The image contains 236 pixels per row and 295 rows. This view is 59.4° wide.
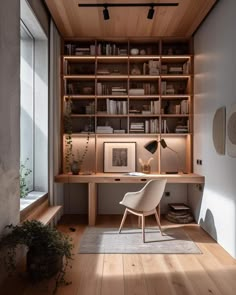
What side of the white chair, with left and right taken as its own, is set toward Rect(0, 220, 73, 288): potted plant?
left

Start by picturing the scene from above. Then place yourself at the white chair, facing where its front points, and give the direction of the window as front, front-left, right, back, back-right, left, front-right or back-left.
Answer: front-left

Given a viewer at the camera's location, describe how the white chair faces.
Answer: facing away from the viewer and to the left of the viewer

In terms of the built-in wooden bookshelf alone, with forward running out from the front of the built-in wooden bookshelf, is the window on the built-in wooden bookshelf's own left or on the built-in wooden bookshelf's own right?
on the built-in wooden bookshelf's own right

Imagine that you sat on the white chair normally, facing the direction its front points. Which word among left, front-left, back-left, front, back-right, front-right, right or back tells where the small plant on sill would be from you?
front-left

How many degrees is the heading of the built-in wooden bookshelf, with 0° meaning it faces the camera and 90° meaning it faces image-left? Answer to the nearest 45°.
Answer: approximately 0°

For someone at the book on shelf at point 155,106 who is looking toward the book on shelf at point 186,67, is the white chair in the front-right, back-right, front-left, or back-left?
back-right

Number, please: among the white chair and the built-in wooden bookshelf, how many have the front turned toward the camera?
1
